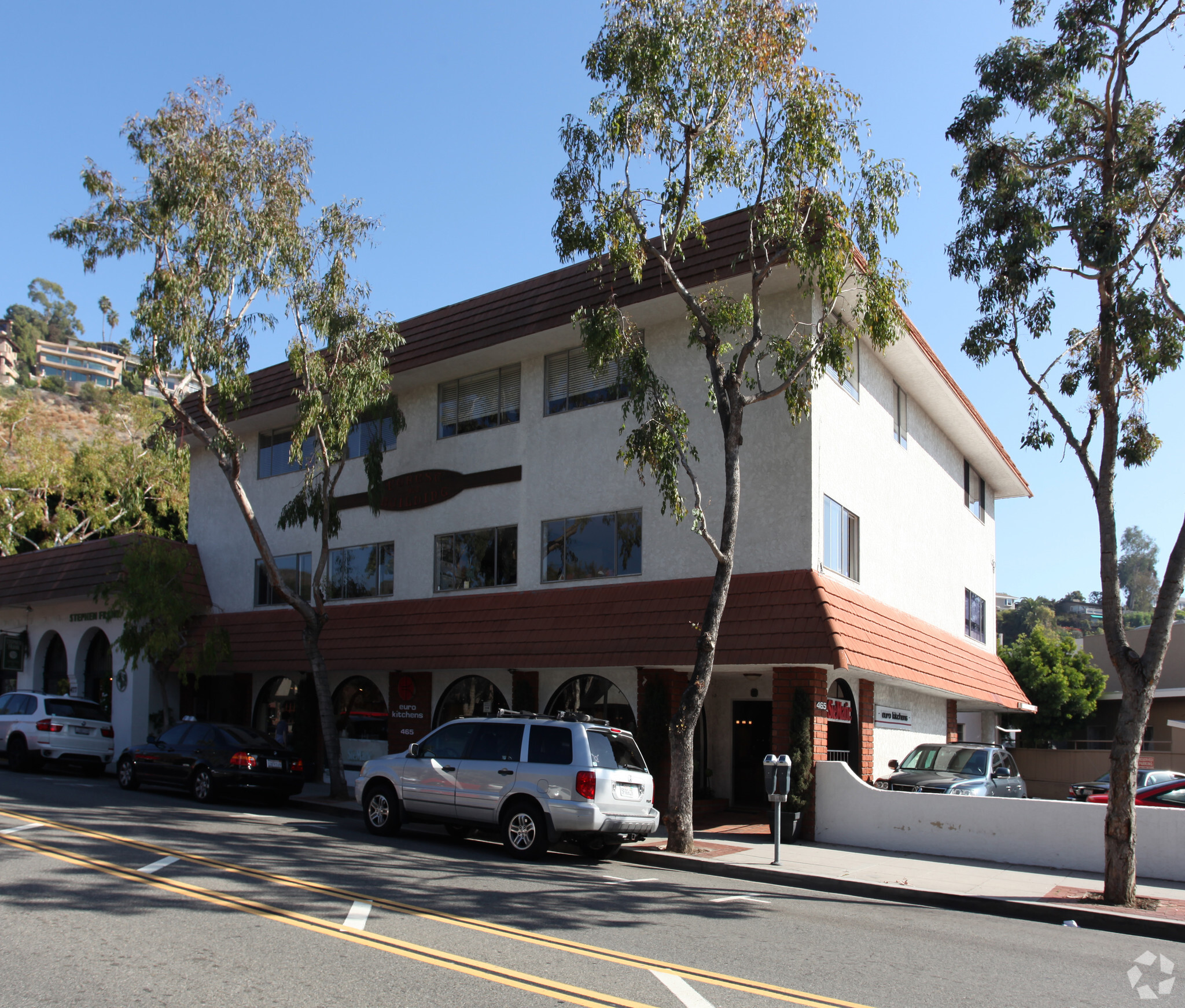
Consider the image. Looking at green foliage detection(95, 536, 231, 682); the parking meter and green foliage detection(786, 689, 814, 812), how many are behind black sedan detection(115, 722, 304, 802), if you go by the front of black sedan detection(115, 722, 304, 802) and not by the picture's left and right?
2

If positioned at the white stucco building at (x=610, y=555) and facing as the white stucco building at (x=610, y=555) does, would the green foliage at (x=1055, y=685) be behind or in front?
behind

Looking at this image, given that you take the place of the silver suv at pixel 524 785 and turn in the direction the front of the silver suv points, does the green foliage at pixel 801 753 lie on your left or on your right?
on your right

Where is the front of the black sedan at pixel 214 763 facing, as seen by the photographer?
facing away from the viewer and to the left of the viewer

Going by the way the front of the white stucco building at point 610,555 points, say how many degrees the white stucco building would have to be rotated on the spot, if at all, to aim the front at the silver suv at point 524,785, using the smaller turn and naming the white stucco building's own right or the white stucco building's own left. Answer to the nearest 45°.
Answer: approximately 45° to the white stucco building's own left

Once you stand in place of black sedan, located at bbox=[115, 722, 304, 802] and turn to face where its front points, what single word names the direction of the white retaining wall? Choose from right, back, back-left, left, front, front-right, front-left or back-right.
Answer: back

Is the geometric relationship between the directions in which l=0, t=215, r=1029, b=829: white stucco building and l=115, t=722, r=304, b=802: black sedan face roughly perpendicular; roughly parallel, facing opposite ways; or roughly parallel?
roughly perpendicular

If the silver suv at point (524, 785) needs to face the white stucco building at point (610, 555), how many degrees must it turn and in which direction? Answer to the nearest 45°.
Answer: approximately 45° to its right

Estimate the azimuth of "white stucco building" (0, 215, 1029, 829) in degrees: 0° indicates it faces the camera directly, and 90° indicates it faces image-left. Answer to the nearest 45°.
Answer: approximately 45°

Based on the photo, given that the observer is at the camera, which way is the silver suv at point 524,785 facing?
facing away from the viewer and to the left of the viewer
